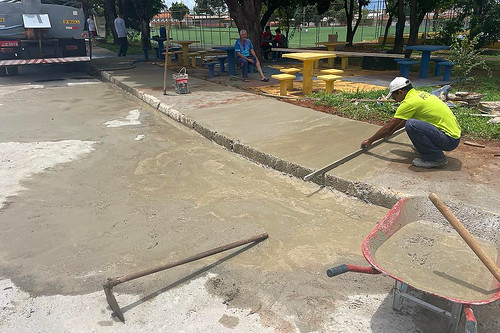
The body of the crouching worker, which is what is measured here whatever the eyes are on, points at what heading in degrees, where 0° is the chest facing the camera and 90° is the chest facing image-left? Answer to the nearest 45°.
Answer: approximately 90°

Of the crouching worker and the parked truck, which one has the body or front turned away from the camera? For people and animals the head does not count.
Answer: the parked truck

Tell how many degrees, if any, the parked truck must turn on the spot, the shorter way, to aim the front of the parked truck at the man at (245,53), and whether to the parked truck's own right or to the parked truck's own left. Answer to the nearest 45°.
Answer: approximately 135° to the parked truck's own right

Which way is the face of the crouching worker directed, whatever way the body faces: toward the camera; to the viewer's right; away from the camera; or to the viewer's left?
to the viewer's left

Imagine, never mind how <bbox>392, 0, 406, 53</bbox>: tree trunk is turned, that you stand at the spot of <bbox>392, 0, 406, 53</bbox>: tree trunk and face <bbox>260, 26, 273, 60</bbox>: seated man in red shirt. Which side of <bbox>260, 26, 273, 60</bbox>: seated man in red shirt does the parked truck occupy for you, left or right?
left

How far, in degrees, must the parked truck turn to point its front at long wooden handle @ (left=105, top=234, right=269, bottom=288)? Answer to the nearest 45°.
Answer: approximately 180°

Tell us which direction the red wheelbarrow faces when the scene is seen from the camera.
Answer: facing away from the viewer and to the right of the viewer

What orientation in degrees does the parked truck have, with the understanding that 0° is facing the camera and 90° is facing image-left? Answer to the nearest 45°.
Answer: approximately 180°

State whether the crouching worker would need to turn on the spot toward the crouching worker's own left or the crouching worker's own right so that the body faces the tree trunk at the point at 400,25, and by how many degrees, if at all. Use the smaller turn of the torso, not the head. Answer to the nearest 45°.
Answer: approximately 90° to the crouching worker's own right

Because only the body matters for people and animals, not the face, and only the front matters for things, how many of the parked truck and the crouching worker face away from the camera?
1

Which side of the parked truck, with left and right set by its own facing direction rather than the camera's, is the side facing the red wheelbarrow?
back

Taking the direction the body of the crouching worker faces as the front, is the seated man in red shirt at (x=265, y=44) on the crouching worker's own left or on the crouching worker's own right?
on the crouching worker's own right
